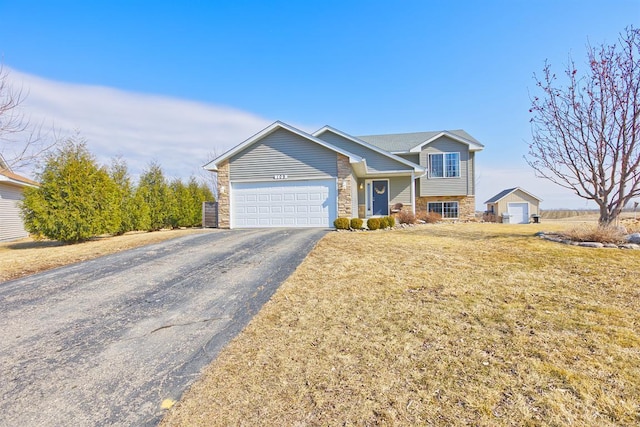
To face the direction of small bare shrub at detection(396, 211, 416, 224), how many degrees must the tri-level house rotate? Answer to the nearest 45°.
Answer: approximately 90° to its left

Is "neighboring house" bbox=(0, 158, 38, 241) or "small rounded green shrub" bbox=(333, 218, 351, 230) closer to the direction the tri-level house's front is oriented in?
the small rounded green shrub

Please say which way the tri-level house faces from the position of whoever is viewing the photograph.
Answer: facing the viewer

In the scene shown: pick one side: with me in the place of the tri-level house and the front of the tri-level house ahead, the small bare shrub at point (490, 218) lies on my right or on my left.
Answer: on my left

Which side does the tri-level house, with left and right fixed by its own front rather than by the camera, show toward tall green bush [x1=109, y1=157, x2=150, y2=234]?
right

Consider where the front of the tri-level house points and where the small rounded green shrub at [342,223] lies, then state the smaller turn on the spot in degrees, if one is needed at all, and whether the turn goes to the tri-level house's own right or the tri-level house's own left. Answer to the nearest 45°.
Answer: approximately 45° to the tri-level house's own left

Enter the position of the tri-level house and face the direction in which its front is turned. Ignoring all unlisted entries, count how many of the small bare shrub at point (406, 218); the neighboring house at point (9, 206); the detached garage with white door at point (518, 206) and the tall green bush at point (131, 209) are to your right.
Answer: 2

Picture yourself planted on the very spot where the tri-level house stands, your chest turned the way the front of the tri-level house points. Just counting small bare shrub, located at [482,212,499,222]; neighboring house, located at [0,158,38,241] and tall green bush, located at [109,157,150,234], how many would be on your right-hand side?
2

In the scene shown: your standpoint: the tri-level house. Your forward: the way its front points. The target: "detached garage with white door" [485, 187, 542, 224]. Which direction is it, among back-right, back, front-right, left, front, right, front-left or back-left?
back-left

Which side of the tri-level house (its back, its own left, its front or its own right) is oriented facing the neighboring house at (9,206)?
right

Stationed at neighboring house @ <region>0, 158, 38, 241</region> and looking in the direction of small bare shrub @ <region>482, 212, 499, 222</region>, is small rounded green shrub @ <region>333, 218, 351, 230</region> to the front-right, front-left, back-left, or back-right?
front-right

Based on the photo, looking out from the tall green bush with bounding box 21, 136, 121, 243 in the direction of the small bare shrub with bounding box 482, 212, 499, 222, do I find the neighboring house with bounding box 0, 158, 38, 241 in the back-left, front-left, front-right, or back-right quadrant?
back-left
